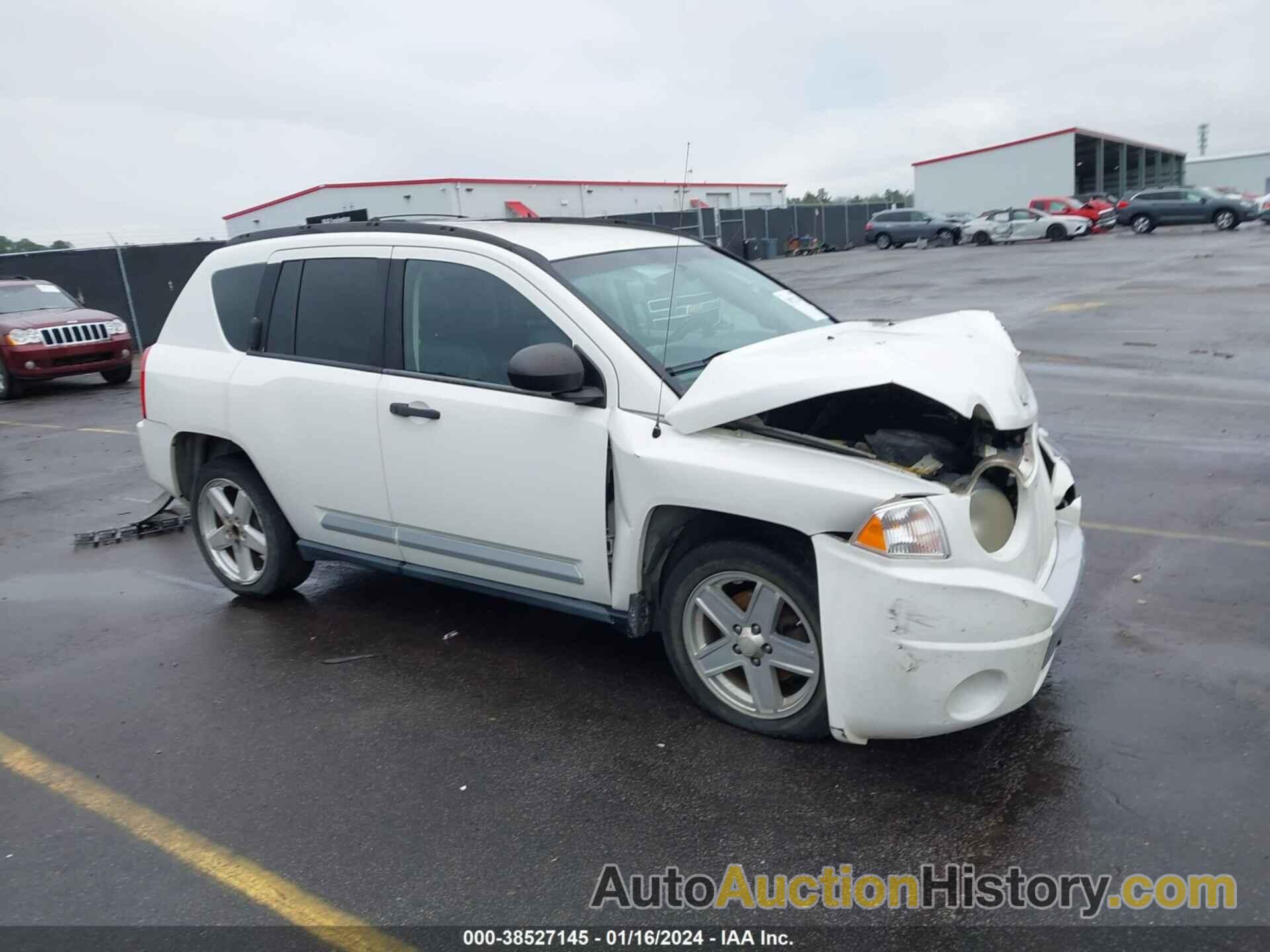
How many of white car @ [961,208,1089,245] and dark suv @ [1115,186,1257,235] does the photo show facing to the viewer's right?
2

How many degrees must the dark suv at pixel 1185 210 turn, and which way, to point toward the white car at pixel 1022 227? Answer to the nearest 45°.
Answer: approximately 135° to its right

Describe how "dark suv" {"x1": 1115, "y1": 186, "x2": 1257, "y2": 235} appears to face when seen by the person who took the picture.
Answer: facing to the right of the viewer

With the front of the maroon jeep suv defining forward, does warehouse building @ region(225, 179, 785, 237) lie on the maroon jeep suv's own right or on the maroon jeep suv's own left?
on the maroon jeep suv's own left

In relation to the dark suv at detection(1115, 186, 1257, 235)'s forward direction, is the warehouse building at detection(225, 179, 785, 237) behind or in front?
behind

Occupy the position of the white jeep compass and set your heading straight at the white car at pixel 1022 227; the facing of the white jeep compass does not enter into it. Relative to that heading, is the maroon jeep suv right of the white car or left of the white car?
left

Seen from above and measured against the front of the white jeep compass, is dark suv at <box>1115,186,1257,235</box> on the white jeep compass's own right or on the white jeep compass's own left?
on the white jeep compass's own left

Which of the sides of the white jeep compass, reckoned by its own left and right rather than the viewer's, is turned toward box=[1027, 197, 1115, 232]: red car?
left

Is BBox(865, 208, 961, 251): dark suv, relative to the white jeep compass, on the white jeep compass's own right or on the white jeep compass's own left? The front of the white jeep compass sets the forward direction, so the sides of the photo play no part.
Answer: on the white jeep compass's own left
